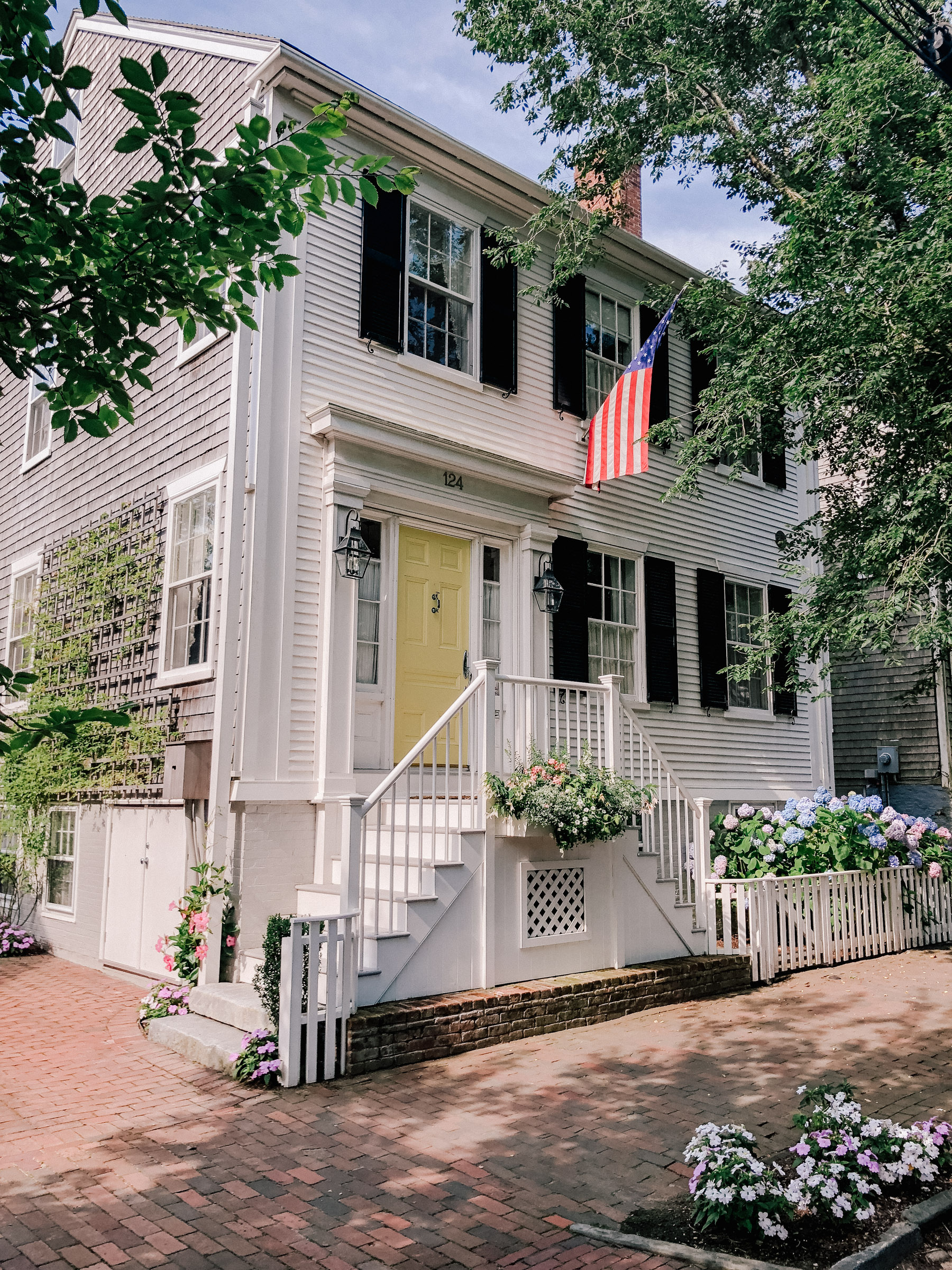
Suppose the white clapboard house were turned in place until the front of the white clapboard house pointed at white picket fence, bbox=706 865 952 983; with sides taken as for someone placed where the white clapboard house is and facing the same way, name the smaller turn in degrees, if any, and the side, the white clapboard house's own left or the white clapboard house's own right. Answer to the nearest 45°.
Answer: approximately 45° to the white clapboard house's own left

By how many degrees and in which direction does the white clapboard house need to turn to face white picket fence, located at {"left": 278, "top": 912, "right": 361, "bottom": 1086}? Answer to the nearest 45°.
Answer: approximately 45° to its right

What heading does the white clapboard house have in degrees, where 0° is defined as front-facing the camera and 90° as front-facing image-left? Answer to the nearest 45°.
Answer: approximately 315°
